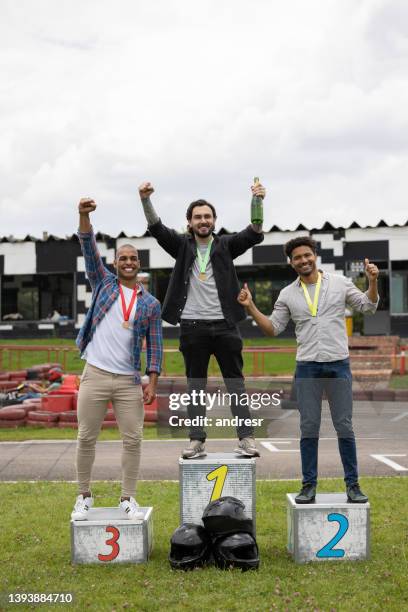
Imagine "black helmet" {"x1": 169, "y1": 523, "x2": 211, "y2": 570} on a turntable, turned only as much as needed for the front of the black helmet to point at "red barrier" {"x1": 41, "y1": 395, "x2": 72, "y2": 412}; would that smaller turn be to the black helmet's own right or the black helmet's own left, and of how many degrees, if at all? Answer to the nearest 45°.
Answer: approximately 135° to the black helmet's own right

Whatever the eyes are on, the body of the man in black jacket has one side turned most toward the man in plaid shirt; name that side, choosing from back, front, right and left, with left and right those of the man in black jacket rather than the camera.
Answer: right

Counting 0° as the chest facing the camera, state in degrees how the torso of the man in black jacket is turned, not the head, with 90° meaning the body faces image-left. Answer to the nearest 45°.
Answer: approximately 0°

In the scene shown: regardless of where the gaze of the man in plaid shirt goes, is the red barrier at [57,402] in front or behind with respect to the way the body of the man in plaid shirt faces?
behind

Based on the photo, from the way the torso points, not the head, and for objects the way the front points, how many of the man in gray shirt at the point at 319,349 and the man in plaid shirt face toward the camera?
2

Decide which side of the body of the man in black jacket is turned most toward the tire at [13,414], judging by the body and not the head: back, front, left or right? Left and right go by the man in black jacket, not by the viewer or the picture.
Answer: back

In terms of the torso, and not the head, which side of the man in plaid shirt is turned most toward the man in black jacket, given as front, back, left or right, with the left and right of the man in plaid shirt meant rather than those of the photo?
left
